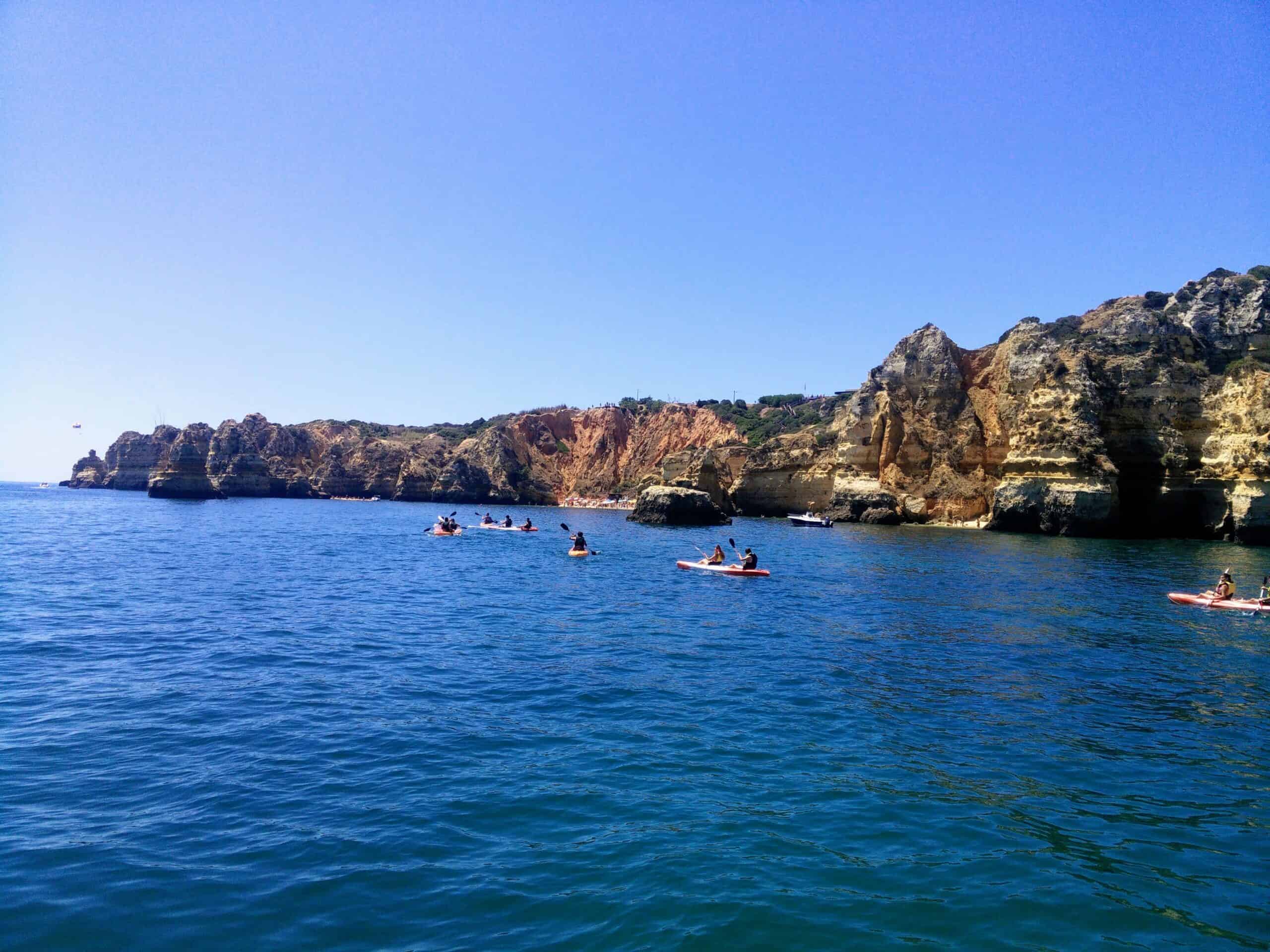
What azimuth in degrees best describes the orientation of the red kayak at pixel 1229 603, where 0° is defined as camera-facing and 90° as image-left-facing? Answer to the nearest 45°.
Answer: approximately 90°

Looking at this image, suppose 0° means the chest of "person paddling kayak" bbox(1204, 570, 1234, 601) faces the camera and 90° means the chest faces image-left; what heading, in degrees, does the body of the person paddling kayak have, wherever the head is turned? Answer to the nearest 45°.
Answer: approximately 90°

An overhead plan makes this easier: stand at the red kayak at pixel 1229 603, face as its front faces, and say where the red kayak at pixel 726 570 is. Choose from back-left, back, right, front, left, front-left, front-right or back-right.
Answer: front
